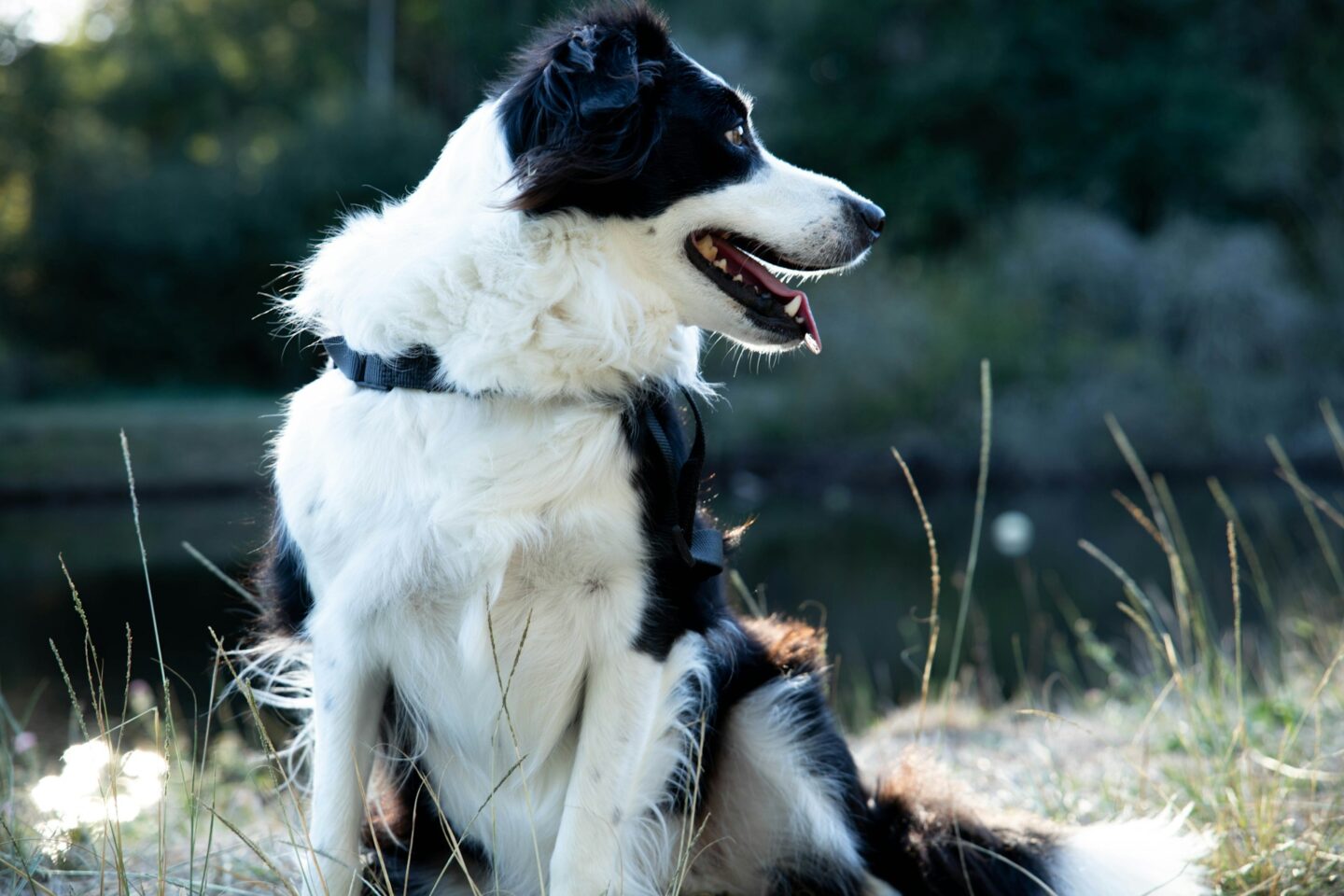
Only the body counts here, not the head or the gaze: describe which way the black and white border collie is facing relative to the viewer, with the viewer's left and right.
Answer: facing the viewer
